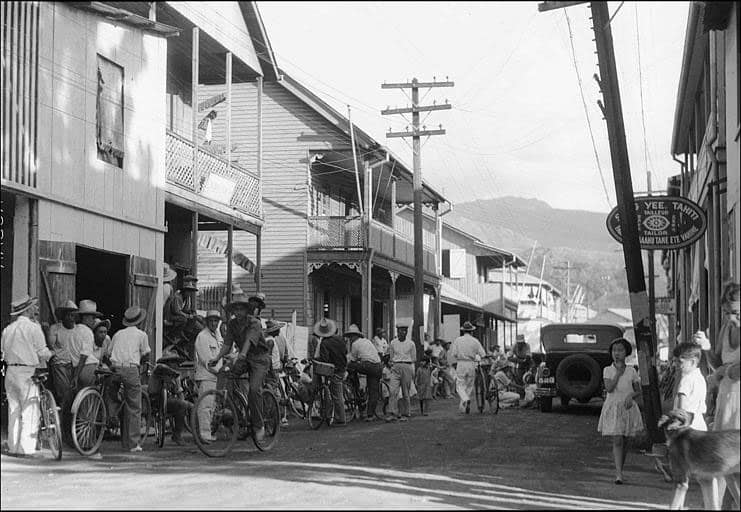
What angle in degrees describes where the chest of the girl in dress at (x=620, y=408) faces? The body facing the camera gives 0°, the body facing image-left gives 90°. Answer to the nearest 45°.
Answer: approximately 0°

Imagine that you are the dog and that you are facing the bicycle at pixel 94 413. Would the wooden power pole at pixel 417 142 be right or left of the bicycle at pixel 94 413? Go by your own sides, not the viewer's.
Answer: right

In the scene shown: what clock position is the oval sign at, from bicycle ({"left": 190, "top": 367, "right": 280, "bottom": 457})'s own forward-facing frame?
The oval sign is roughly at 7 o'clock from the bicycle.

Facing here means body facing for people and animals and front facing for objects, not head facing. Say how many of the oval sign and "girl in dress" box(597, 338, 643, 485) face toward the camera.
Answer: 2

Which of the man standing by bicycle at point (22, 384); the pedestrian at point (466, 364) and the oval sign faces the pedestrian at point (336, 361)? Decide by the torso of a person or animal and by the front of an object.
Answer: the man standing by bicycle

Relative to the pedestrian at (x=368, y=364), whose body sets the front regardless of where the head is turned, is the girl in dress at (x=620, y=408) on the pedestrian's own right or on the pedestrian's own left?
on the pedestrian's own left
